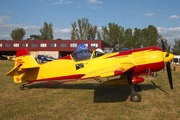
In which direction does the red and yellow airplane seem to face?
to the viewer's right
